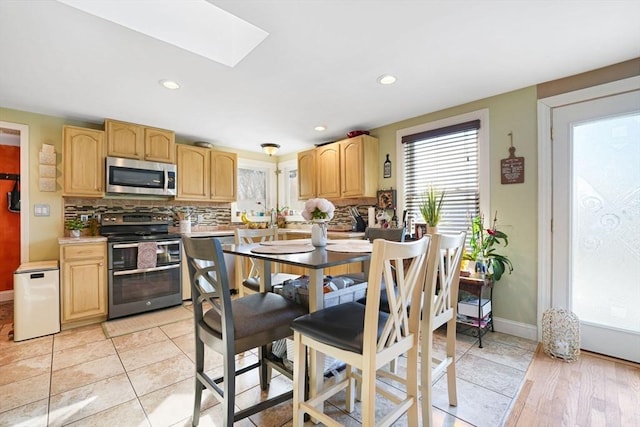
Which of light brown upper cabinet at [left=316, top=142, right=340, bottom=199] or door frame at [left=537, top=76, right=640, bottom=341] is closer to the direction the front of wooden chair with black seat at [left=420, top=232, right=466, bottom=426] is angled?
the light brown upper cabinet

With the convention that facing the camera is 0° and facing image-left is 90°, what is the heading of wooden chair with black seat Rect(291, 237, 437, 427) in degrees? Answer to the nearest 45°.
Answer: approximately 135°

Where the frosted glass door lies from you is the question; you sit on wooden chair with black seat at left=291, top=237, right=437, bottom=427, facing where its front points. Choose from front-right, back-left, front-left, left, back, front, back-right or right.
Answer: right

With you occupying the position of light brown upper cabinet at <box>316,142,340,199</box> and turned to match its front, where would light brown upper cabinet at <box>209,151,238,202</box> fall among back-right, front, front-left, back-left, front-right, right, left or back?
front-right

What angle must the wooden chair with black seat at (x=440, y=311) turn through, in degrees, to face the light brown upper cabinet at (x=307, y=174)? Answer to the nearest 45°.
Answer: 0° — it already faces it

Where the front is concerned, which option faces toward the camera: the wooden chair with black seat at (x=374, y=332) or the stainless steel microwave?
the stainless steel microwave

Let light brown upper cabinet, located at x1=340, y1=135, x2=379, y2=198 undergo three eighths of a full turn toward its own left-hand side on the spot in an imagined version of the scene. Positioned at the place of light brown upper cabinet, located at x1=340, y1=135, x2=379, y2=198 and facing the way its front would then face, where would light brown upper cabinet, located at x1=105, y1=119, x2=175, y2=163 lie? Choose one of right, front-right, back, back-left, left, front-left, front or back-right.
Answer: back

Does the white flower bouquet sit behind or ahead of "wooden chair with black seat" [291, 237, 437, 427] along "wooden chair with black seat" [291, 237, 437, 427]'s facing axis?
ahead

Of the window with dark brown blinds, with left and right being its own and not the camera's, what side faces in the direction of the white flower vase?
front

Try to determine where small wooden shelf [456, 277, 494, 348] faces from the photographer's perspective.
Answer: facing the viewer and to the left of the viewer

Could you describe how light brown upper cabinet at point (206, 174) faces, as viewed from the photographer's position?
facing the viewer and to the right of the viewer

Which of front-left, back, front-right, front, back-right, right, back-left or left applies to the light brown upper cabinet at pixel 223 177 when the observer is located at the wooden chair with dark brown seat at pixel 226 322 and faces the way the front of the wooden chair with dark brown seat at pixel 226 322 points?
front-left

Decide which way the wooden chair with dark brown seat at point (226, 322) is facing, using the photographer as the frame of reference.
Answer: facing away from the viewer and to the right of the viewer

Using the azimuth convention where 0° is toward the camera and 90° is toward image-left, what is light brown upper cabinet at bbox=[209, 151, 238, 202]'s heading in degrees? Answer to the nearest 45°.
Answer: approximately 315°

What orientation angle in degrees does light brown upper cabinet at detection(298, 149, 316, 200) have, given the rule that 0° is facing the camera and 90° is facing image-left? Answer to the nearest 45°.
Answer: approximately 45°
